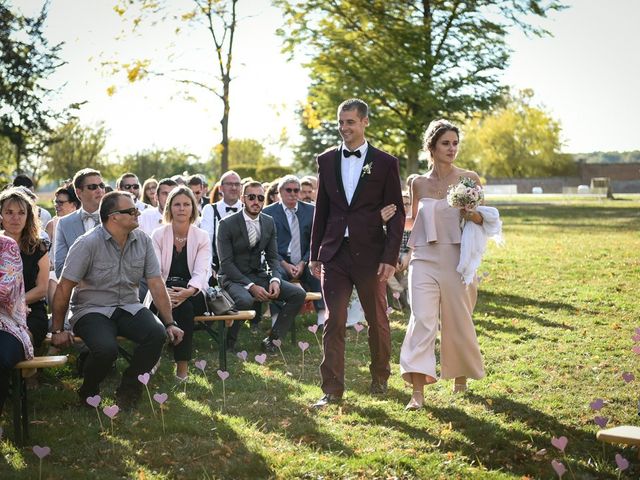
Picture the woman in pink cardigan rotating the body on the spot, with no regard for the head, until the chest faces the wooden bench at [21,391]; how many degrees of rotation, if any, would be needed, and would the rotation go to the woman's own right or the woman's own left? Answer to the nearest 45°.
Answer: approximately 45° to the woman's own right

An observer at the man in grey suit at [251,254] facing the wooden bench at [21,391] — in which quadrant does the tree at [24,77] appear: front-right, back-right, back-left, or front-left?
back-right

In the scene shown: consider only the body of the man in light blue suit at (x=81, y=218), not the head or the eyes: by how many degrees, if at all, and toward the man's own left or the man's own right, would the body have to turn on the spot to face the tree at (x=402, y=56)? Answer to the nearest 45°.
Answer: approximately 90° to the man's own left

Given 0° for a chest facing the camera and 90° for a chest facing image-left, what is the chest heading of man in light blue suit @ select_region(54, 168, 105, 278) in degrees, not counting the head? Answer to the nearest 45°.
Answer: approximately 315°

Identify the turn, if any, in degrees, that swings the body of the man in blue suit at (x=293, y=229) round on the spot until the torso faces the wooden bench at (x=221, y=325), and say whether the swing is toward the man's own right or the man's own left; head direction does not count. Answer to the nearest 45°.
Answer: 0° — they already face it

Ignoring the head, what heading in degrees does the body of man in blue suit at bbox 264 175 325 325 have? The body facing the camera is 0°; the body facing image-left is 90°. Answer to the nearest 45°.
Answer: approximately 0°

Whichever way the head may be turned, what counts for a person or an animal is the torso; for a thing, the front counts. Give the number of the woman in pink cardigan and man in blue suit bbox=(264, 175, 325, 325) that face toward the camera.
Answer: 2

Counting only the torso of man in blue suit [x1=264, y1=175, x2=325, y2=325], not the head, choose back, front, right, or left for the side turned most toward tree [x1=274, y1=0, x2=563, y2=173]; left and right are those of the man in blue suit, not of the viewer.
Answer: back

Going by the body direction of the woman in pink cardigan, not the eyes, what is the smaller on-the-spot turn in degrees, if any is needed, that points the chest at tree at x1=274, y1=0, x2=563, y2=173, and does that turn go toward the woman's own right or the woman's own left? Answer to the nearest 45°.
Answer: approximately 180°

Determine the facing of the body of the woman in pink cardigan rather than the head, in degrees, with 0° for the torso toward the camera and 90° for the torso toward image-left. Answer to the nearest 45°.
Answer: approximately 0°

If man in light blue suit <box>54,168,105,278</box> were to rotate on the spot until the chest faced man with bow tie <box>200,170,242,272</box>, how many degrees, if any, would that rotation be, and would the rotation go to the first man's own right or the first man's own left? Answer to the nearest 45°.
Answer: approximately 90° to the first man's own left
